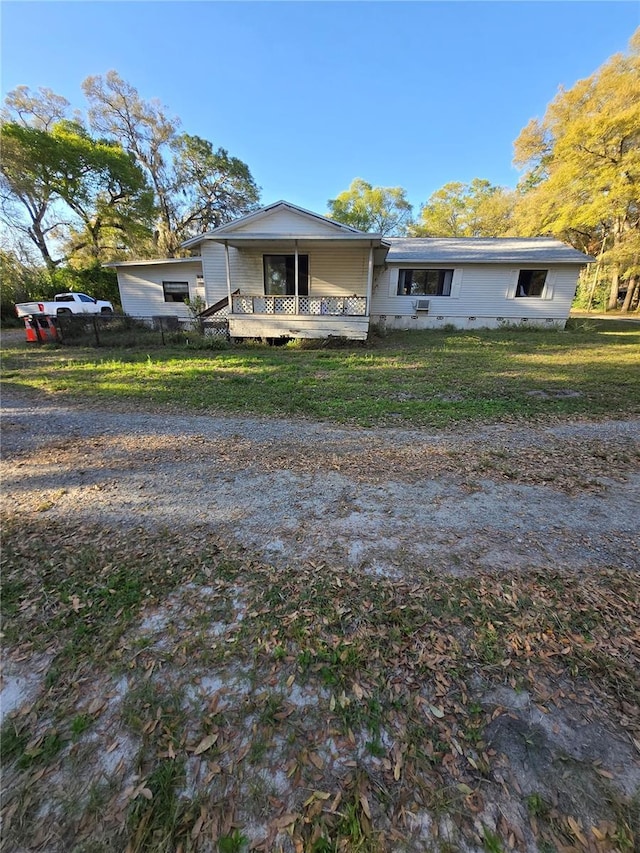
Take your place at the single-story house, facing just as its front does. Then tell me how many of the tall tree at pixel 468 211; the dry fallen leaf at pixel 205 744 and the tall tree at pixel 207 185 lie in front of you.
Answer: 1

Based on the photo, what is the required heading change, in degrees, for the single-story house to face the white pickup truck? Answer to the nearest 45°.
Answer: approximately 90° to its right

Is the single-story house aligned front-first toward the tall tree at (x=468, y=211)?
no

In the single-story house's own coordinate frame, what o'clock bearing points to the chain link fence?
The chain link fence is roughly at 2 o'clock from the single-story house.

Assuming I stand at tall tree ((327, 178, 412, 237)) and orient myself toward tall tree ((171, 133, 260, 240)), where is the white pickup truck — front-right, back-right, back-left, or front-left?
front-left

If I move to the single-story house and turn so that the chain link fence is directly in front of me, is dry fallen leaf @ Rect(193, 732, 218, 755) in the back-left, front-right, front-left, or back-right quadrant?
front-left

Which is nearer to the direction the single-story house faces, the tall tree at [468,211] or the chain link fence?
the chain link fence

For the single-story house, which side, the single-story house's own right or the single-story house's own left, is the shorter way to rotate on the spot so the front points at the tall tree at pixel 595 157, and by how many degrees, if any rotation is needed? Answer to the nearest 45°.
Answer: approximately 135° to the single-story house's own left

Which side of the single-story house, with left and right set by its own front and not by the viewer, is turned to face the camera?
front

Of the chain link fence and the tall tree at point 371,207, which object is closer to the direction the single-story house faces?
the chain link fence

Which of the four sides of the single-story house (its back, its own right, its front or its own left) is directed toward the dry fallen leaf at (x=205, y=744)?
front

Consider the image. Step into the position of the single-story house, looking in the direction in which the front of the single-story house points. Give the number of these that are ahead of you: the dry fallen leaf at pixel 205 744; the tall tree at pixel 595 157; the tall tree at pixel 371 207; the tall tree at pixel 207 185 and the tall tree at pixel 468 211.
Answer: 1

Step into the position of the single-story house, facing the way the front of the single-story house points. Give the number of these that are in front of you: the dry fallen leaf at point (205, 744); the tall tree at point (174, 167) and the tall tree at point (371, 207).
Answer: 1

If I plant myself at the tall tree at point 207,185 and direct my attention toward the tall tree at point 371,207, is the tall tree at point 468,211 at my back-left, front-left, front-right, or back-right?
front-right

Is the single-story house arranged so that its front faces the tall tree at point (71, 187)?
no

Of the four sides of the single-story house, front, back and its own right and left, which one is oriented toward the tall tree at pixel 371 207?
back

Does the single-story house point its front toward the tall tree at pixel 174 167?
no
